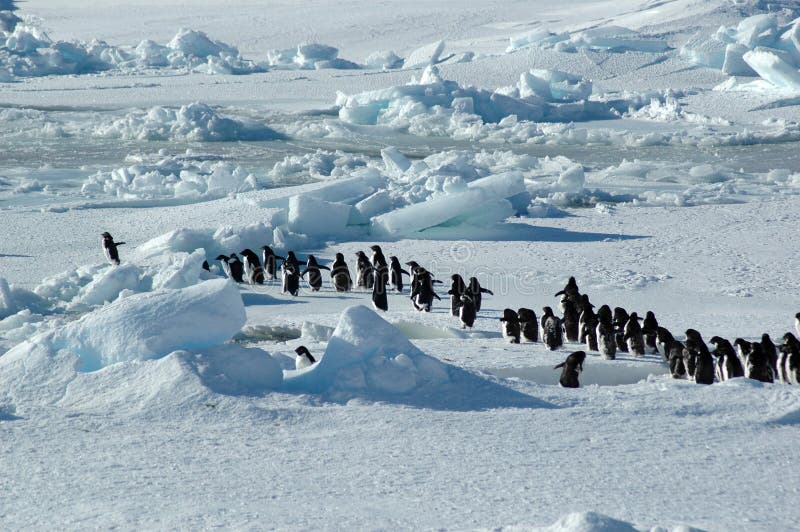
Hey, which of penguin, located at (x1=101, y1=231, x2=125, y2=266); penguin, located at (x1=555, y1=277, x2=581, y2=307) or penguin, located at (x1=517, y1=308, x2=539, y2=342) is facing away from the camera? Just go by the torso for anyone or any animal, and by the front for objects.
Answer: penguin, located at (x1=555, y1=277, x2=581, y2=307)

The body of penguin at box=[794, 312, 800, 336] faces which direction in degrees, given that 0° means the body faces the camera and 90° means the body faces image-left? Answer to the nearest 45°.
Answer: approximately 90°

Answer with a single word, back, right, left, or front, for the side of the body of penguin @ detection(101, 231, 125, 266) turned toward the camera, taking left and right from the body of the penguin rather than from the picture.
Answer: left

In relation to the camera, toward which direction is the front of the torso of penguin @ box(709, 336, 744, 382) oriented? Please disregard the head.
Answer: to the viewer's left

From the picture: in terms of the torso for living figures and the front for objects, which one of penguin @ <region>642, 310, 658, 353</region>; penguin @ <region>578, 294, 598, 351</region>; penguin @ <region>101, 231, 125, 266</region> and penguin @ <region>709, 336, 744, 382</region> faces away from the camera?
penguin @ <region>642, 310, 658, 353</region>

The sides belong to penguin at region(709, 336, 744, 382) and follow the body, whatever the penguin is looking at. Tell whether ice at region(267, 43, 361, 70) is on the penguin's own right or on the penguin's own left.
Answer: on the penguin's own right

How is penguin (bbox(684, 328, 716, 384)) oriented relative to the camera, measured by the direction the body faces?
to the viewer's left

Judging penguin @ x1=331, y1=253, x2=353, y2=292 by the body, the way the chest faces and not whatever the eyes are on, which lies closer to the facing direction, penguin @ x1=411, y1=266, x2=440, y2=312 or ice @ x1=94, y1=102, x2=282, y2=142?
the ice

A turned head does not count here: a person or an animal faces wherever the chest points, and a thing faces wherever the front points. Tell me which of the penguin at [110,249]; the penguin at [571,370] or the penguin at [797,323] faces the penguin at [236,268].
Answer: the penguin at [797,323]
